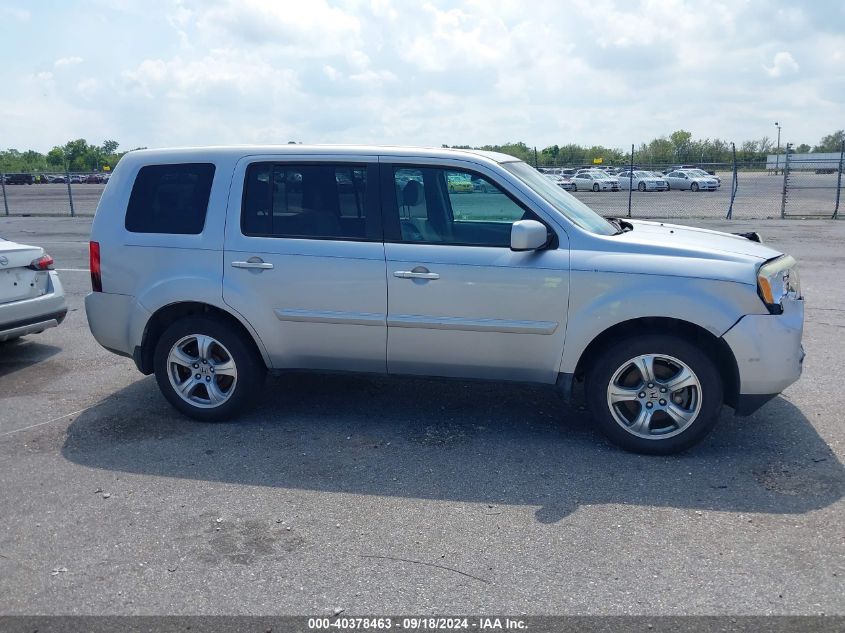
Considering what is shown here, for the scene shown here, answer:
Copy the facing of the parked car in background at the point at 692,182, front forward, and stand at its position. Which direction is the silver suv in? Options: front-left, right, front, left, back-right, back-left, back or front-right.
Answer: front-right

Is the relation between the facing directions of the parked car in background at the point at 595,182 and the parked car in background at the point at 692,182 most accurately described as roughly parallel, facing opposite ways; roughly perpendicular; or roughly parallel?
roughly parallel

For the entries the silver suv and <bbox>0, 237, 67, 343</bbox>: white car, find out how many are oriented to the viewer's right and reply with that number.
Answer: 1

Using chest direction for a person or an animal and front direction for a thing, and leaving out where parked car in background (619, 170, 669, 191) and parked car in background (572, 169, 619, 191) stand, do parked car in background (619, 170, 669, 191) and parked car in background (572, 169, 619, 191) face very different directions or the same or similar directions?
same or similar directions

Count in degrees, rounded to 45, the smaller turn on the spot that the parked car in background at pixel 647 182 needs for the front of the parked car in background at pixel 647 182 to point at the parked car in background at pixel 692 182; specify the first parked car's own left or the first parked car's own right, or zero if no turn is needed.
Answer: approximately 90° to the first parked car's own left

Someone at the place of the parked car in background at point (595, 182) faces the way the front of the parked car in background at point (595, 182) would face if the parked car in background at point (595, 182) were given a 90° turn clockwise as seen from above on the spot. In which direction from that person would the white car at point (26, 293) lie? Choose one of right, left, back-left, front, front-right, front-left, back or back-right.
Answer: front-left

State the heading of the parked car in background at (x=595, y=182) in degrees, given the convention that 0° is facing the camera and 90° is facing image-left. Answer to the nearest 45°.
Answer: approximately 315°

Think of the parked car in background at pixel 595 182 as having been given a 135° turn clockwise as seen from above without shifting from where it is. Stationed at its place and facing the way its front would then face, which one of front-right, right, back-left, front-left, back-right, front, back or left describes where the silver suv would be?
left

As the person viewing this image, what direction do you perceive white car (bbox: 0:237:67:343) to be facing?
facing away from the viewer and to the left of the viewer

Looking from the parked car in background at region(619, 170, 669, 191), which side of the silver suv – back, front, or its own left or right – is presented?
left

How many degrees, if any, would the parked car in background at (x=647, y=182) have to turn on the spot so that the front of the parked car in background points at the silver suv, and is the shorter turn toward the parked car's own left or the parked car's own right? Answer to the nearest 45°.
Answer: approximately 45° to the parked car's own right

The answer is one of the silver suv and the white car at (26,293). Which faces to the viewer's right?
the silver suv

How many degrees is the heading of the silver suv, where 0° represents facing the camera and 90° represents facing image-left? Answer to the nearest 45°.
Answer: approximately 270°

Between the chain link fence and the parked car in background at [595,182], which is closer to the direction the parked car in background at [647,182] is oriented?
the chain link fence

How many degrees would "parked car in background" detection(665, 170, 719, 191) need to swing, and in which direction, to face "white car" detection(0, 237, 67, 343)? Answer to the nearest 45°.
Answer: approximately 45° to its right

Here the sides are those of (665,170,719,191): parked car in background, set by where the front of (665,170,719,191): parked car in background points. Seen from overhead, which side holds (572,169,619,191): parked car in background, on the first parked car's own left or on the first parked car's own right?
on the first parked car's own right

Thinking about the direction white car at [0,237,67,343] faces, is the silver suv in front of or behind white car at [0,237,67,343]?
behind

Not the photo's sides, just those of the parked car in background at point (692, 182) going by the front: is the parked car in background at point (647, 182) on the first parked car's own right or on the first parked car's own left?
on the first parked car's own right
